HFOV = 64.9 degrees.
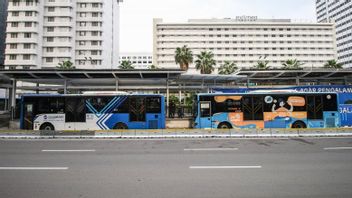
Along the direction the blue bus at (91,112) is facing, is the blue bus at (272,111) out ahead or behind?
behind

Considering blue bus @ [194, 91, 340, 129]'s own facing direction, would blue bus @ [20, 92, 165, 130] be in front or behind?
in front

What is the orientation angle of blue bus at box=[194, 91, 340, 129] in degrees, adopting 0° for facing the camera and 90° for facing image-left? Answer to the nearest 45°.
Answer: approximately 90°

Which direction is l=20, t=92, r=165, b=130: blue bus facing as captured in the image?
to the viewer's left

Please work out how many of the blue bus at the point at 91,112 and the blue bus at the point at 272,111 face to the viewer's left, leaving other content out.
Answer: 2
